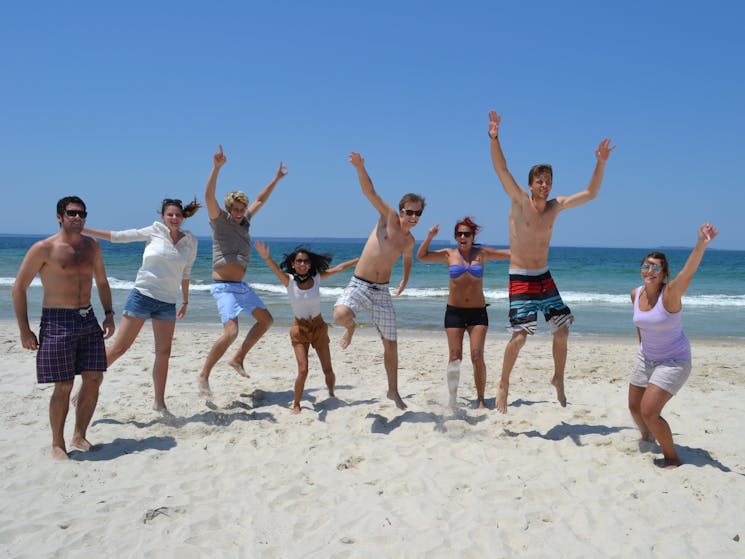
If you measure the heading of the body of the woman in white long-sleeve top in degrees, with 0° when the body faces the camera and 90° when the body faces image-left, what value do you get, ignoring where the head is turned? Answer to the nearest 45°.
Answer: approximately 0°

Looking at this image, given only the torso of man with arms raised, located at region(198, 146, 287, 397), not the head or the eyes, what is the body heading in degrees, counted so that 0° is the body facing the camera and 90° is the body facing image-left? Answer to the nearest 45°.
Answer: approximately 315°

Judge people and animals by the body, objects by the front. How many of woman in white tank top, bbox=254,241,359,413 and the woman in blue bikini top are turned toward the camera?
2

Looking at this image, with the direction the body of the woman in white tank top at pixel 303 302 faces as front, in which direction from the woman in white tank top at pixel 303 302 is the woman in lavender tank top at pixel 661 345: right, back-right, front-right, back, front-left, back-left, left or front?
front-left

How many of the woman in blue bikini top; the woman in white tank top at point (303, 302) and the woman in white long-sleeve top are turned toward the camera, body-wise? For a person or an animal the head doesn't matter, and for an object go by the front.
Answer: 3

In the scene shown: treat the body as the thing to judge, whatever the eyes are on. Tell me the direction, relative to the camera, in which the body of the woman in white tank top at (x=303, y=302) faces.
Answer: toward the camera

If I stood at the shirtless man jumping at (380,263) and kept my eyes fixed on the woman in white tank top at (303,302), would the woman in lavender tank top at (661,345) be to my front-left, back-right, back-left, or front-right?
back-left

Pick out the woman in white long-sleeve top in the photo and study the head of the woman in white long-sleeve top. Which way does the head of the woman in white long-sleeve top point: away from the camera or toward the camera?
toward the camera

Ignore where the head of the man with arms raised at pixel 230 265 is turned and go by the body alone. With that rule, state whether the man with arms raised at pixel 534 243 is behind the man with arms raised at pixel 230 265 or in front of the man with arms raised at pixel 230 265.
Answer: in front

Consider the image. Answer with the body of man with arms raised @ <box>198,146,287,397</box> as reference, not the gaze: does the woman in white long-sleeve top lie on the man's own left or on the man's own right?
on the man's own right

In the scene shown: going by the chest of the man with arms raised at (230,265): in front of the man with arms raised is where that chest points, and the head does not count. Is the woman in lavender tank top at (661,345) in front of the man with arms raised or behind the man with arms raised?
in front

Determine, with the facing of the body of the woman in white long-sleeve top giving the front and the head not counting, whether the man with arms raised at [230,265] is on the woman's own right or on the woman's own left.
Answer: on the woman's own left
